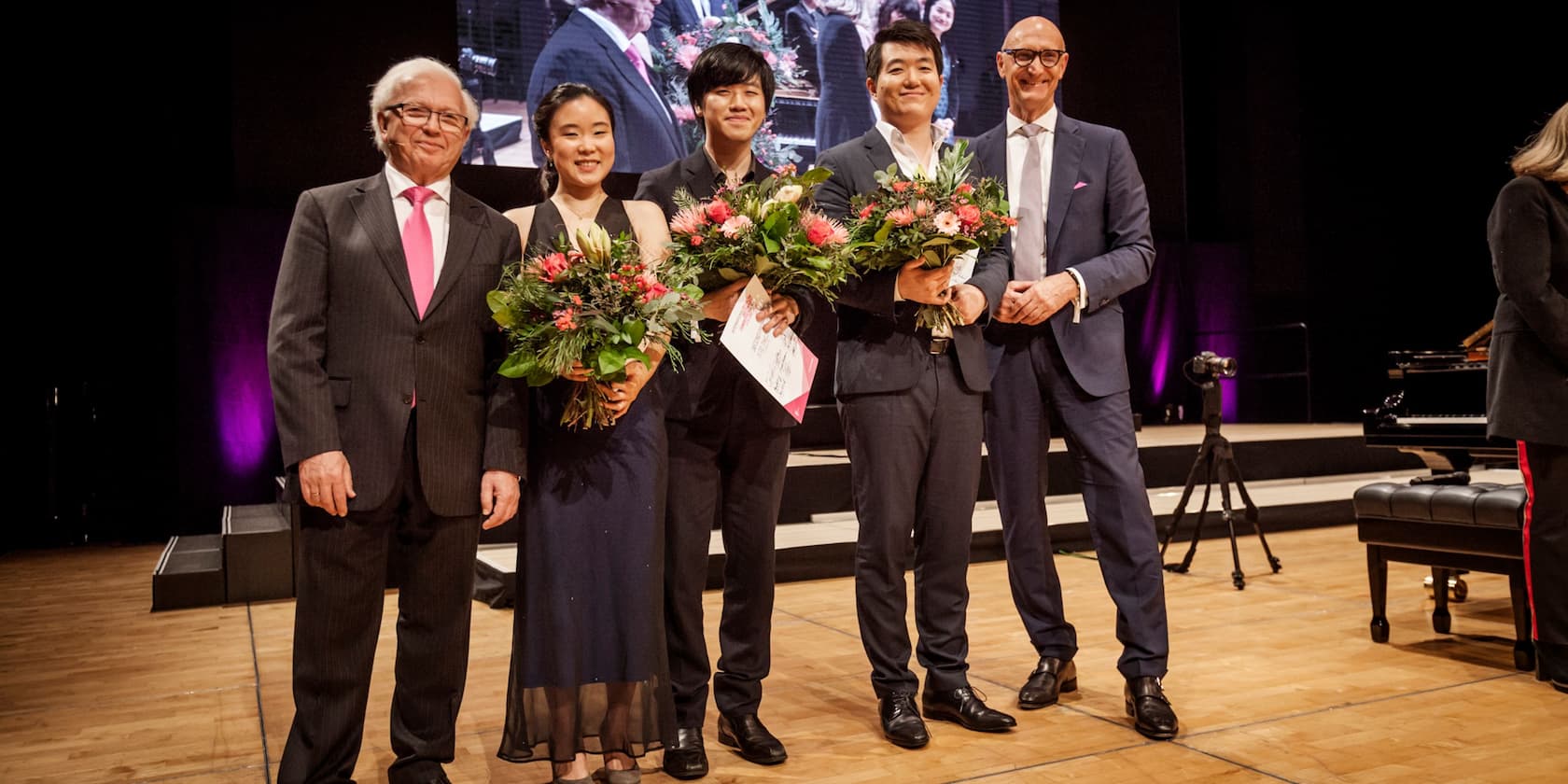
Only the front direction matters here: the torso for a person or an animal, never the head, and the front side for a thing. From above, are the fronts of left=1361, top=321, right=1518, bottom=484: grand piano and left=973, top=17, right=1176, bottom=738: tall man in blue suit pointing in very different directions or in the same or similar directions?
same or similar directions

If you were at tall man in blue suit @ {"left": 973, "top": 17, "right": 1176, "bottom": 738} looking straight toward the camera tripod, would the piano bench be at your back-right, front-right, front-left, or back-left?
front-right

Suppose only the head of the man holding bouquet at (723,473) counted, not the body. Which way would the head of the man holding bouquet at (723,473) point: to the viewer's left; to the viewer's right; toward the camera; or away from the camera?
toward the camera

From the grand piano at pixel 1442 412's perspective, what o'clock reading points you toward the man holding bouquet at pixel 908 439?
The man holding bouquet is roughly at 1 o'clock from the grand piano.

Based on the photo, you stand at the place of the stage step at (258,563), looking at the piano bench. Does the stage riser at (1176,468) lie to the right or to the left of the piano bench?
left

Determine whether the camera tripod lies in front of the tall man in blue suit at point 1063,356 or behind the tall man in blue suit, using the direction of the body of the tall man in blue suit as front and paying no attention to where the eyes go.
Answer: behind

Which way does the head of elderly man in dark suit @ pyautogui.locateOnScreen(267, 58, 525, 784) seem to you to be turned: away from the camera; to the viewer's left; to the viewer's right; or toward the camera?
toward the camera

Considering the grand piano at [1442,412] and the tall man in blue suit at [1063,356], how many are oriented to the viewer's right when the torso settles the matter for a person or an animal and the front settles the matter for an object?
0

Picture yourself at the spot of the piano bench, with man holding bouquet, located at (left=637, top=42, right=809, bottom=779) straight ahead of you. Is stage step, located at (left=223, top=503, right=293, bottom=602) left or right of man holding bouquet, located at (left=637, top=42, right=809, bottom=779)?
right

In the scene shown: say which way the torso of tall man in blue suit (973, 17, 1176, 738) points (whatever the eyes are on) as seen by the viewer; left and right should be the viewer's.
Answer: facing the viewer and to the left of the viewer

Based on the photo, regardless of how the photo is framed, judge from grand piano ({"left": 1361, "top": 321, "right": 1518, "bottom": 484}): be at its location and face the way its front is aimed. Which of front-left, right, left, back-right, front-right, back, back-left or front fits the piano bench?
front

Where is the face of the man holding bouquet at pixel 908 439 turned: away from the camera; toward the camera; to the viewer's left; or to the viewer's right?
toward the camera

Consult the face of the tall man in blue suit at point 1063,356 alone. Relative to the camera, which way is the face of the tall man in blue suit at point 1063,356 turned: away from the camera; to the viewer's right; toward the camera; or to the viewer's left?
toward the camera

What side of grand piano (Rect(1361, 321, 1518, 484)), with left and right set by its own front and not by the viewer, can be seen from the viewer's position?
front

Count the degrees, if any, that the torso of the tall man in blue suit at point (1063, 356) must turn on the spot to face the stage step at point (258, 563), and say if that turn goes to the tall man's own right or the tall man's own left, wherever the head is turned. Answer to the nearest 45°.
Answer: approximately 45° to the tall man's own right

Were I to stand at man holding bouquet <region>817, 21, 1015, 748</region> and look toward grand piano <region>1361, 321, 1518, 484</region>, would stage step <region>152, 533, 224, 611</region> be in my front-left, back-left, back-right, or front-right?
back-left

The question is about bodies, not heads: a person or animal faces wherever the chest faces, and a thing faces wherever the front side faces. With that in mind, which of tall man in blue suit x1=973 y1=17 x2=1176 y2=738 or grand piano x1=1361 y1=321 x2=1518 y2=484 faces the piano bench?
the grand piano
